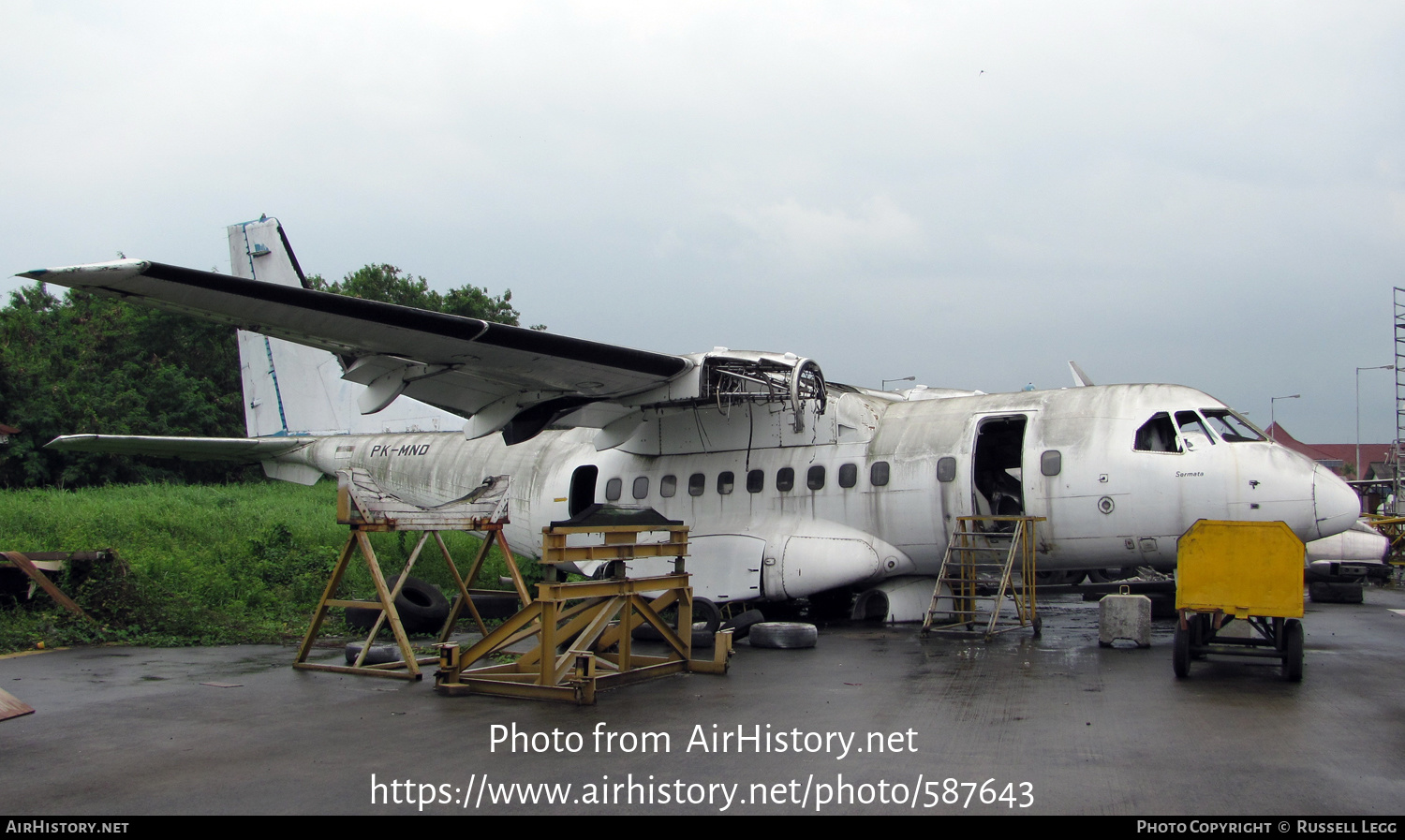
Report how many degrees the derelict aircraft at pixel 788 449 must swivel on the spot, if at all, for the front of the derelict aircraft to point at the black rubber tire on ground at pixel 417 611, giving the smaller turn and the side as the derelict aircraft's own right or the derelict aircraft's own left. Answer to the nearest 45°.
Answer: approximately 135° to the derelict aircraft's own right

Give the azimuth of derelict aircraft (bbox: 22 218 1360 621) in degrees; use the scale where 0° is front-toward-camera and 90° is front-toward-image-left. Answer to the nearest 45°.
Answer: approximately 315°

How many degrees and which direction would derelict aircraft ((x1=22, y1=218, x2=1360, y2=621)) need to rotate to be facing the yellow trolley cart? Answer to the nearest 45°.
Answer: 0° — it already faces it

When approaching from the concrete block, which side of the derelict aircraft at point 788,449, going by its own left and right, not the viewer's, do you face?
front
